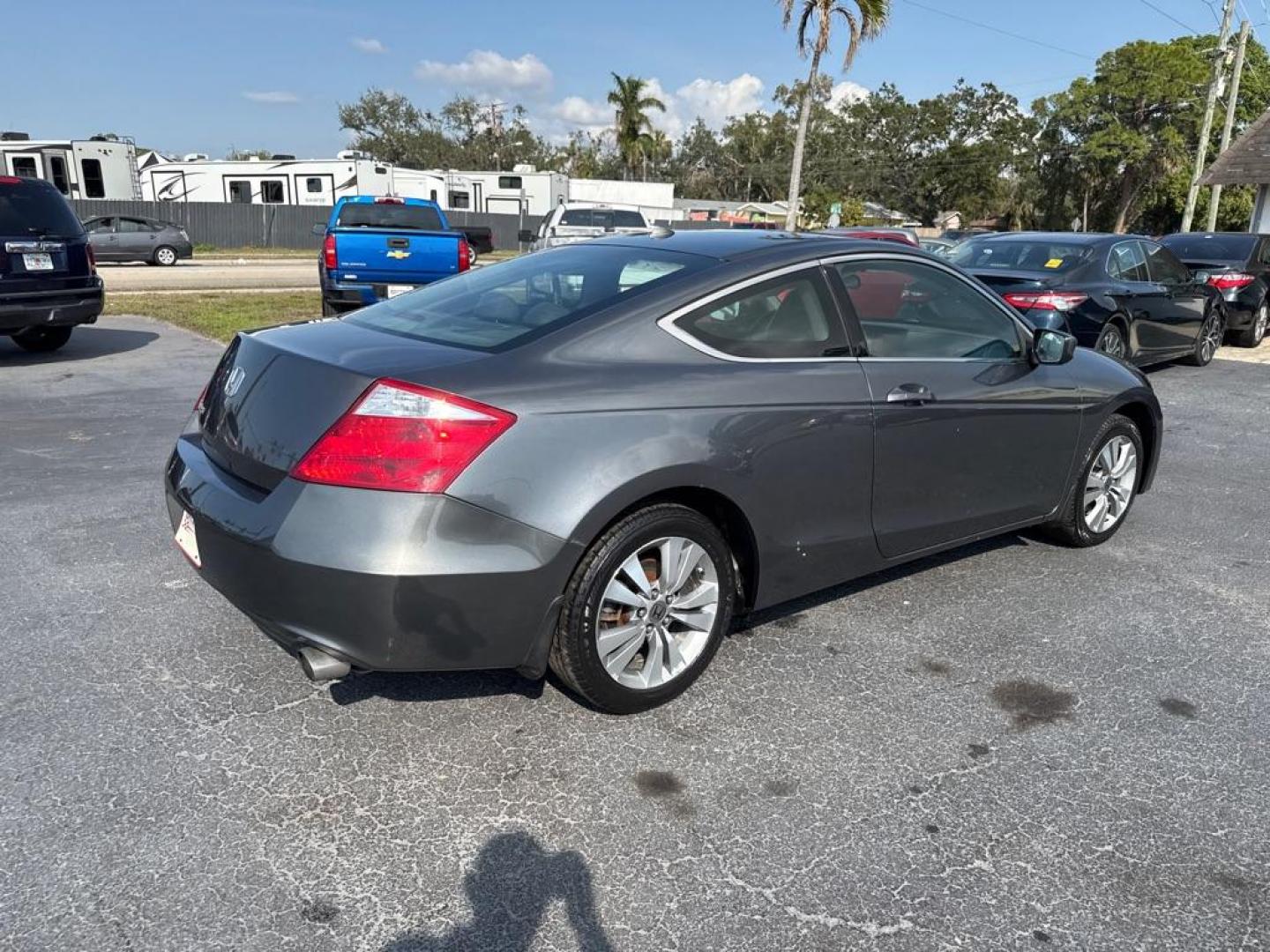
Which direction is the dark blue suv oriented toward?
away from the camera

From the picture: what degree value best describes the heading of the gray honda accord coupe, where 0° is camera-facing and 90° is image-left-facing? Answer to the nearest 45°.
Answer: approximately 225°

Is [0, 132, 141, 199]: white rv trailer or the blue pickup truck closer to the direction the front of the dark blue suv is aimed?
the white rv trailer

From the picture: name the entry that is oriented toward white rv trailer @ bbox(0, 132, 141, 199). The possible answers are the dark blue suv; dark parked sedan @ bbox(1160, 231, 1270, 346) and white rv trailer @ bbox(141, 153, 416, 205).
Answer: the dark blue suv

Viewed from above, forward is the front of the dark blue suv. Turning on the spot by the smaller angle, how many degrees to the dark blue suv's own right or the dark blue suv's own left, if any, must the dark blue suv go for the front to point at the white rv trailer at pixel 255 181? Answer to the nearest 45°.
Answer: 0° — it already faces it

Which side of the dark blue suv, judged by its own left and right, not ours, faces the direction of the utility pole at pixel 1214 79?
right

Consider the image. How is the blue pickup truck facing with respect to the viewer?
away from the camera

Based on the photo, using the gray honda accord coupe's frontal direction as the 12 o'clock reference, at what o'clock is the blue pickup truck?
The blue pickup truck is roughly at 10 o'clock from the gray honda accord coupe.

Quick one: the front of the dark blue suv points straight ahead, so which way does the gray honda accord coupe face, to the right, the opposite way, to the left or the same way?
to the right

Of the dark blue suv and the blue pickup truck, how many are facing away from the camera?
2

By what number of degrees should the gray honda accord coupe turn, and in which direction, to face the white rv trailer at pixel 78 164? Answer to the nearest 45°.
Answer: approximately 90° to its left

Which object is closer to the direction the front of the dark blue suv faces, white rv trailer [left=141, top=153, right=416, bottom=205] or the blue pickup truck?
the white rv trailer

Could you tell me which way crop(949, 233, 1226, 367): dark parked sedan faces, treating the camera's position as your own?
facing away from the viewer and to the right of the viewer

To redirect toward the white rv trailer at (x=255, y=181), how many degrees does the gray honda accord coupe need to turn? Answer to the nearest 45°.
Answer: approximately 90° to its left

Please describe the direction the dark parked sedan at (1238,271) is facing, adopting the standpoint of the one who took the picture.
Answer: facing away from the viewer and to the right of the viewer
